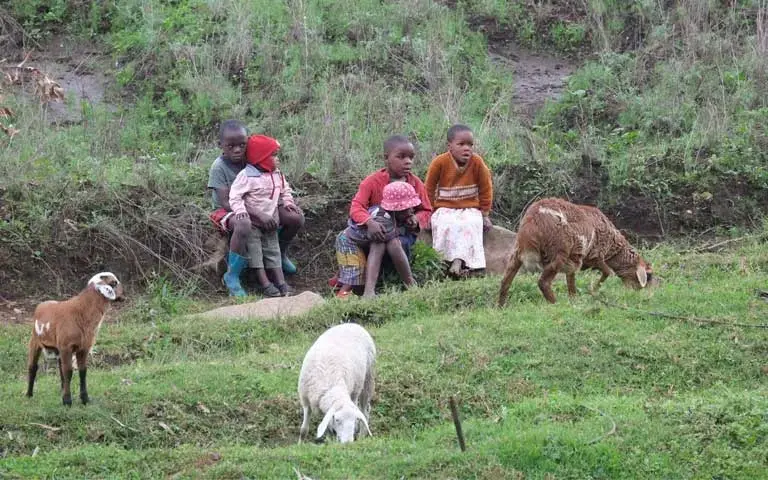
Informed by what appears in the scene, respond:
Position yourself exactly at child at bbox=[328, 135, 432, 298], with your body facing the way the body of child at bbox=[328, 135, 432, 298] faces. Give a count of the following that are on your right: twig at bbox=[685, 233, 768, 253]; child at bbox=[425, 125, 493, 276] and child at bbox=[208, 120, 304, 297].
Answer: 1

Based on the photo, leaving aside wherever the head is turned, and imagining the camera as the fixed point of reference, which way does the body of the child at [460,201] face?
toward the camera

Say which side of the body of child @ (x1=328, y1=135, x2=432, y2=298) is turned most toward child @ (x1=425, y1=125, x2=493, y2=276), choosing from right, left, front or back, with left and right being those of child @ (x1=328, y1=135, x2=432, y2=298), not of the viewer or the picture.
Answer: left

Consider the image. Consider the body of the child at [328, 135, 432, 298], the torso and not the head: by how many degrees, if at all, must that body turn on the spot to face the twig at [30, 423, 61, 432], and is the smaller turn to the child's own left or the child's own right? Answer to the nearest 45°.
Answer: approximately 45° to the child's own right

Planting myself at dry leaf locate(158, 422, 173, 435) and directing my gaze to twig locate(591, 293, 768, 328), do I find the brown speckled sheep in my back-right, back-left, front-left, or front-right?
front-left

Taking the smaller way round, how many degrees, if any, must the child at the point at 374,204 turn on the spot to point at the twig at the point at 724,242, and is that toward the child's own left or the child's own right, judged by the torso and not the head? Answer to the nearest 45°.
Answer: approximately 90° to the child's own left

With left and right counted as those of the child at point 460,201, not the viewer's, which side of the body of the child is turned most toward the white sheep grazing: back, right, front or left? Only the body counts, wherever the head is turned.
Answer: front

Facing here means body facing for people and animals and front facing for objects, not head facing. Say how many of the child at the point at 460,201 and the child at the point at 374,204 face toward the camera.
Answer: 2

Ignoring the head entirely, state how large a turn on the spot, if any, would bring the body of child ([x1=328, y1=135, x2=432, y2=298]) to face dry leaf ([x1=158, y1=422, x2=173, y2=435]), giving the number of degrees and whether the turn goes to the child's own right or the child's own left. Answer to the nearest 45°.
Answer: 0° — they already face it
